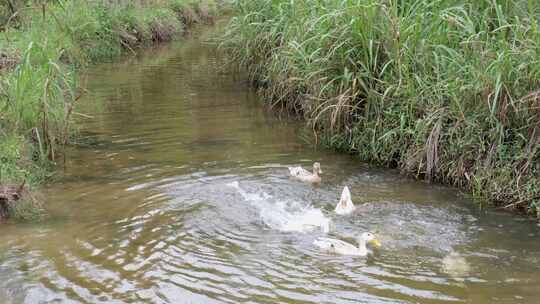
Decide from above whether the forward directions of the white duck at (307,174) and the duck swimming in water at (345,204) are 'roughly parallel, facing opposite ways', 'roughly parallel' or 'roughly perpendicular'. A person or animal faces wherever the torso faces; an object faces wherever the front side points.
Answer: roughly perpendicular

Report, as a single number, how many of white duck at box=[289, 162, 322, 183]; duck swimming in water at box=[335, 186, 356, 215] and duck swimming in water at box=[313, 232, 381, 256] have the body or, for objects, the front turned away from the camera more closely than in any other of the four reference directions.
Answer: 1

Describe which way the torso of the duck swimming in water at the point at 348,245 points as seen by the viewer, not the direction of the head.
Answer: to the viewer's right

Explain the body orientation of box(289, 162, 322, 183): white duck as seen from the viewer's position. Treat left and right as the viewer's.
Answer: facing to the right of the viewer

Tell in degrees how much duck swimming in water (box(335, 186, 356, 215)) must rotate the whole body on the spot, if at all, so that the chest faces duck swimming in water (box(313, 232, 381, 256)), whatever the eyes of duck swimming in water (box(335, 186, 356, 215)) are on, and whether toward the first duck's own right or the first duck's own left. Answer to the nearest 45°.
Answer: approximately 180°

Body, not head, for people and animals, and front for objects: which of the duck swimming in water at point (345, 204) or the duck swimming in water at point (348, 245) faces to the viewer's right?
the duck swimming in water at point (348, 245)

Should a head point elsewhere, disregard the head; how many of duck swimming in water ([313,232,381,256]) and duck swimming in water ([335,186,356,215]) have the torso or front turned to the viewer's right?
1

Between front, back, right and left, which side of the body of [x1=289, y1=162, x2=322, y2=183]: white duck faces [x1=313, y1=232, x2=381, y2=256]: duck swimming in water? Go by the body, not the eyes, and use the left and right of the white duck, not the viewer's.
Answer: right

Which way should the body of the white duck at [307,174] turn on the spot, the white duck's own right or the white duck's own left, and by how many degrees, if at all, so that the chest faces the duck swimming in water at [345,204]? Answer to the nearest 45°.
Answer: approximately 90° to the white duck's own right

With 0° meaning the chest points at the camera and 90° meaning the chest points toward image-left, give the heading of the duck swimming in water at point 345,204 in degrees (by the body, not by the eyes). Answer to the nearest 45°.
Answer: approximately 180°

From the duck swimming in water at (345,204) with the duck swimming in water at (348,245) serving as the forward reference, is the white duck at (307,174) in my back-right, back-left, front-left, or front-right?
back-right

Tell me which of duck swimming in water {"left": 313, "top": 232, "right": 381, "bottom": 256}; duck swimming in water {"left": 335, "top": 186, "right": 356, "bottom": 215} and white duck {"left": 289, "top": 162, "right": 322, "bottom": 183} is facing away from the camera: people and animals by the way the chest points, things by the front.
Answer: duck swimming in water {"left": 335, "top": 186, "right": 356, "bottom": 215}

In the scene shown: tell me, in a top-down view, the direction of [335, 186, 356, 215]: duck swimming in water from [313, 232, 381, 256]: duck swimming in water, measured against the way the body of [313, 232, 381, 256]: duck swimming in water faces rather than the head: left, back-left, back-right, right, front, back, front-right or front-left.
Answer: left

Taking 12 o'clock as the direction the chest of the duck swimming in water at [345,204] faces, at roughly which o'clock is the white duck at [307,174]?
The white duck is roughly at 11 o'clock from the duck swimming in water.

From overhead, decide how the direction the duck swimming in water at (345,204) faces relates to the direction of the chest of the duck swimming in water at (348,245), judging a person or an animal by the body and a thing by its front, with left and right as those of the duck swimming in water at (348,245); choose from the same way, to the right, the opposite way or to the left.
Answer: to the left
